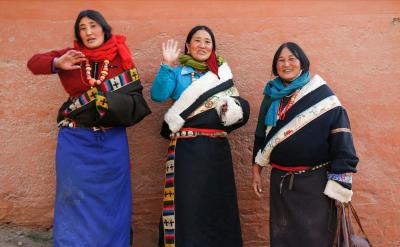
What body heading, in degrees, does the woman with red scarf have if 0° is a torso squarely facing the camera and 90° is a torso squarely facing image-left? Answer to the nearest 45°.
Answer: approximately 0°

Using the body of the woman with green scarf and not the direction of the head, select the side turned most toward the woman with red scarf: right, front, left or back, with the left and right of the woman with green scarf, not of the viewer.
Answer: right

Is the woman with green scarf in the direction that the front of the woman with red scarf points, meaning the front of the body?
no

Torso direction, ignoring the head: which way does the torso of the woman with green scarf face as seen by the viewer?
toward the camera

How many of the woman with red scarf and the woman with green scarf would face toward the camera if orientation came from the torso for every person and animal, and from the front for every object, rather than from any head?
2

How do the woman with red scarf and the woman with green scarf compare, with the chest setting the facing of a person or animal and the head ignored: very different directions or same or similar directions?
same or similar directions

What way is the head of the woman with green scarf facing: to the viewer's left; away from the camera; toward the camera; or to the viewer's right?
toward the camera
